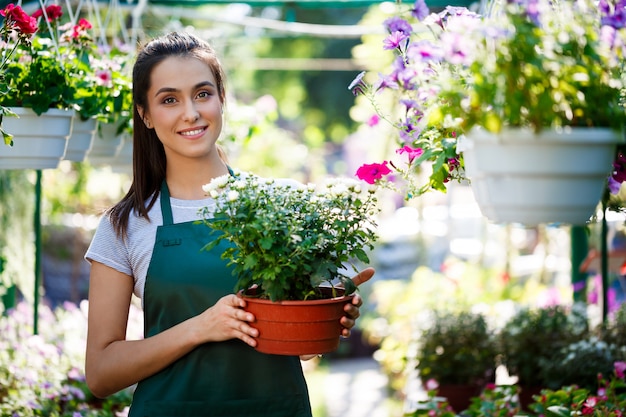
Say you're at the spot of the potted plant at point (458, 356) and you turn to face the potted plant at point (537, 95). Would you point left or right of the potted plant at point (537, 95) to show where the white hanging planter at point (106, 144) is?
right

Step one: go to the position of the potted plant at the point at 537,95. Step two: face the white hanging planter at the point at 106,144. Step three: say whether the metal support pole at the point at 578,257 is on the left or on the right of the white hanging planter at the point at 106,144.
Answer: right

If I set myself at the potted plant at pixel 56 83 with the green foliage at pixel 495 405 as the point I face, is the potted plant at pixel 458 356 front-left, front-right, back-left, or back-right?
front-left

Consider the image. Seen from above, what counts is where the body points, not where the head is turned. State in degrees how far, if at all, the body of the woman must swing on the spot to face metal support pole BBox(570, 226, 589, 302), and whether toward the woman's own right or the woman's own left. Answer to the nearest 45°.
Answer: approximately 90° to the woman's own left

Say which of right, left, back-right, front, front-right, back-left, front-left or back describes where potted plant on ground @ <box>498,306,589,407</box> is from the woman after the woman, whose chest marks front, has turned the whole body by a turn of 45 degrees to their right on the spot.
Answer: back-left

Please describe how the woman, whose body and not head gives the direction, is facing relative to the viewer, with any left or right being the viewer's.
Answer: facing the viewer and to the right of the viewer

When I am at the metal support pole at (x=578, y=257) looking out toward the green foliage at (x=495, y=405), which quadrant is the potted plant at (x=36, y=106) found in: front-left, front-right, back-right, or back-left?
front-right

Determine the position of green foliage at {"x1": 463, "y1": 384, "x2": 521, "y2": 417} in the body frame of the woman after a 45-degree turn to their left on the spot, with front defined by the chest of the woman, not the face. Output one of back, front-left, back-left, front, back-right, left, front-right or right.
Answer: front-left

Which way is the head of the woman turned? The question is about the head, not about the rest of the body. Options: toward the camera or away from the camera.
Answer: toward the camera
